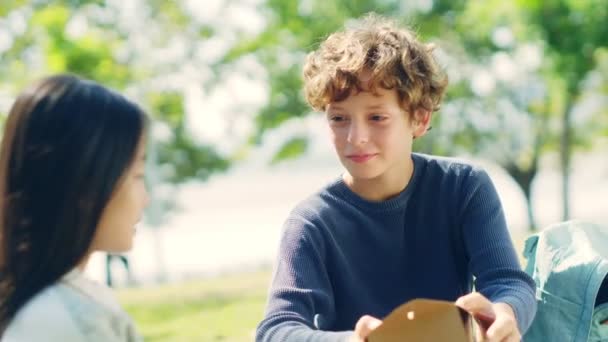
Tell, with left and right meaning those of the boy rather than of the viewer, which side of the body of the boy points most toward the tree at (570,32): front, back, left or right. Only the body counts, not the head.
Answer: back

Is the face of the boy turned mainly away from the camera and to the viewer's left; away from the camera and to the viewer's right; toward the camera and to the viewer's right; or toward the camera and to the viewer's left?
toward the camera and to the viewer's left

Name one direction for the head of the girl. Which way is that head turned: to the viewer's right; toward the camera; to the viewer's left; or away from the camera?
to the viewer's right

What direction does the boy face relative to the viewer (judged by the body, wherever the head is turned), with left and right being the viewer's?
facing the viewer
